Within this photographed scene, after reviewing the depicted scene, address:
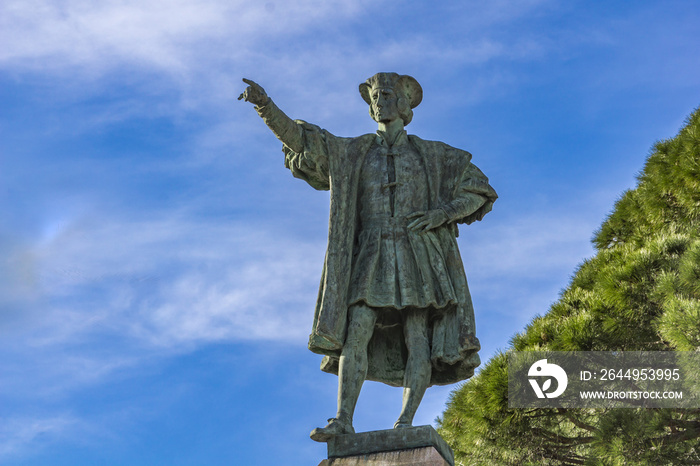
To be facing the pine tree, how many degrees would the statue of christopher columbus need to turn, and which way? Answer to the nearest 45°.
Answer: approximately 135° to its left

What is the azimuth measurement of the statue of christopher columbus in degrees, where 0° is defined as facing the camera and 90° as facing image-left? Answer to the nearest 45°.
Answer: approximately 0°
